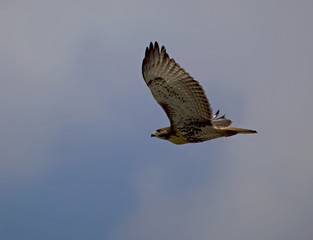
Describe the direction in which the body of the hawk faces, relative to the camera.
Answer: to the viewer's left
